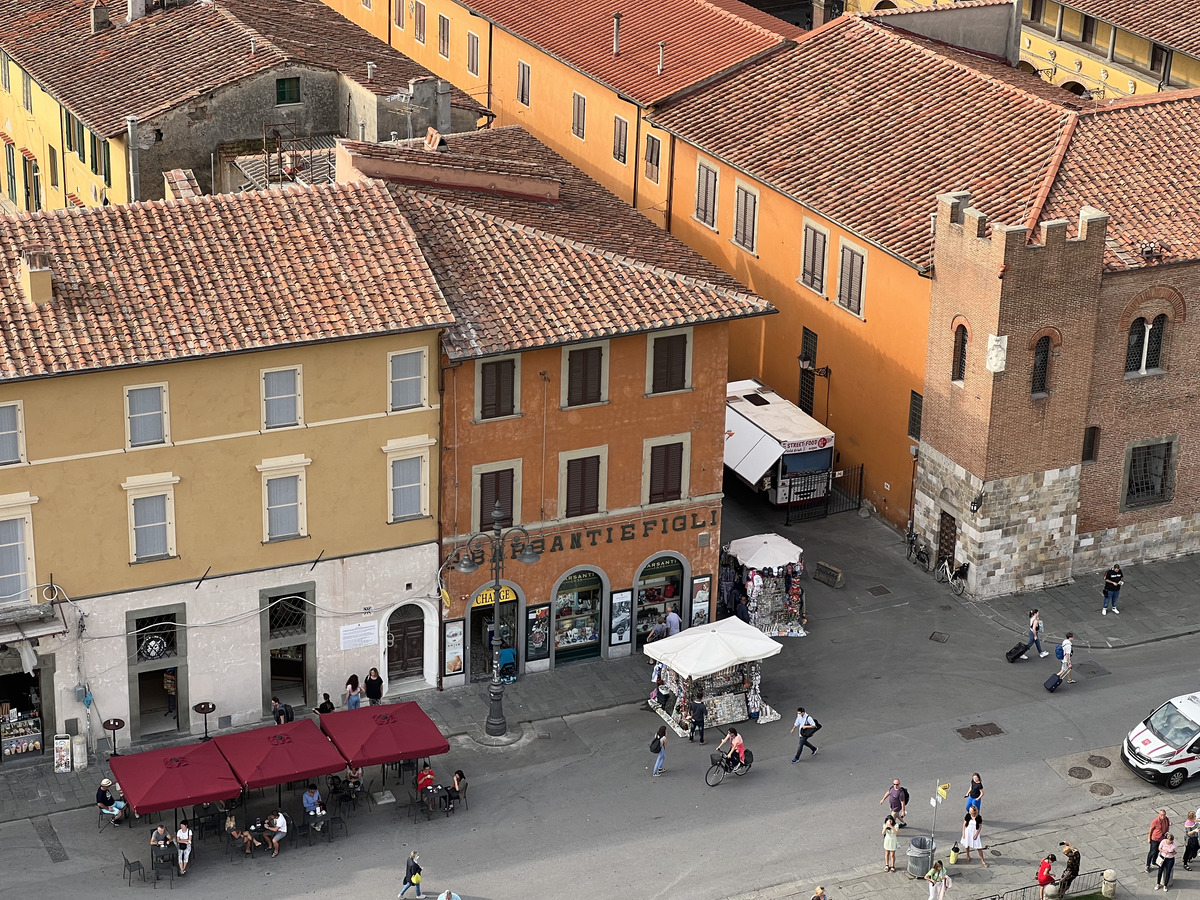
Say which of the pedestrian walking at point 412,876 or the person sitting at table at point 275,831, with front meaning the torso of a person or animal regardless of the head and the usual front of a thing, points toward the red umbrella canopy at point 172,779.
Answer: the person sitting at table

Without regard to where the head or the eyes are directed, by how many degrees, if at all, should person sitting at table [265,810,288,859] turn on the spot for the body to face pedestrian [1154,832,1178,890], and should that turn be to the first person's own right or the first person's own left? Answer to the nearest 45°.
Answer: approximately 180°

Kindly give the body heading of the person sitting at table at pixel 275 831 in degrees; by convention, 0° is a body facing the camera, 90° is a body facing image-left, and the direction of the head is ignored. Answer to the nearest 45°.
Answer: approximately 90°

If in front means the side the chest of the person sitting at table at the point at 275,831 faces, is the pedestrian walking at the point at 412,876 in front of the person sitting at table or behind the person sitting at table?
behind

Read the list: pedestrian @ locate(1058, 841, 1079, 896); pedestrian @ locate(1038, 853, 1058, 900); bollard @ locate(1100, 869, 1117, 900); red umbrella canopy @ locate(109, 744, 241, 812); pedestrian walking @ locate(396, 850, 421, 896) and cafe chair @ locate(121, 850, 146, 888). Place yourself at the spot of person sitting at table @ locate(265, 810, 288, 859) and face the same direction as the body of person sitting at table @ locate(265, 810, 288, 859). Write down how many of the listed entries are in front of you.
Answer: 2

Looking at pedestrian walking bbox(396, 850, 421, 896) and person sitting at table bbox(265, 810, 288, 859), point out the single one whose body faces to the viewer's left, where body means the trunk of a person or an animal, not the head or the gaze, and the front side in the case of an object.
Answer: the person sitting at table

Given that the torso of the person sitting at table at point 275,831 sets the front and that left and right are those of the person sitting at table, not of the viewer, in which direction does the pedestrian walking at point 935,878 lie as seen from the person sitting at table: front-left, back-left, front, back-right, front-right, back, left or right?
back

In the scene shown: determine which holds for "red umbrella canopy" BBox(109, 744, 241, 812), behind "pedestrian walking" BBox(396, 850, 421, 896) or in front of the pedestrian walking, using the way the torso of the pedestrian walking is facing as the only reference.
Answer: behind

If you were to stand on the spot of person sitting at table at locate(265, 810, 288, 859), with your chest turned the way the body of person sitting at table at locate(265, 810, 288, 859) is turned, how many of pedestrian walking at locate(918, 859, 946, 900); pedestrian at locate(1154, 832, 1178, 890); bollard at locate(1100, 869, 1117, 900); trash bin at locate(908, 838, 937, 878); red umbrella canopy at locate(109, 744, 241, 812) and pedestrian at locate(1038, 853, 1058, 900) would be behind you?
5
